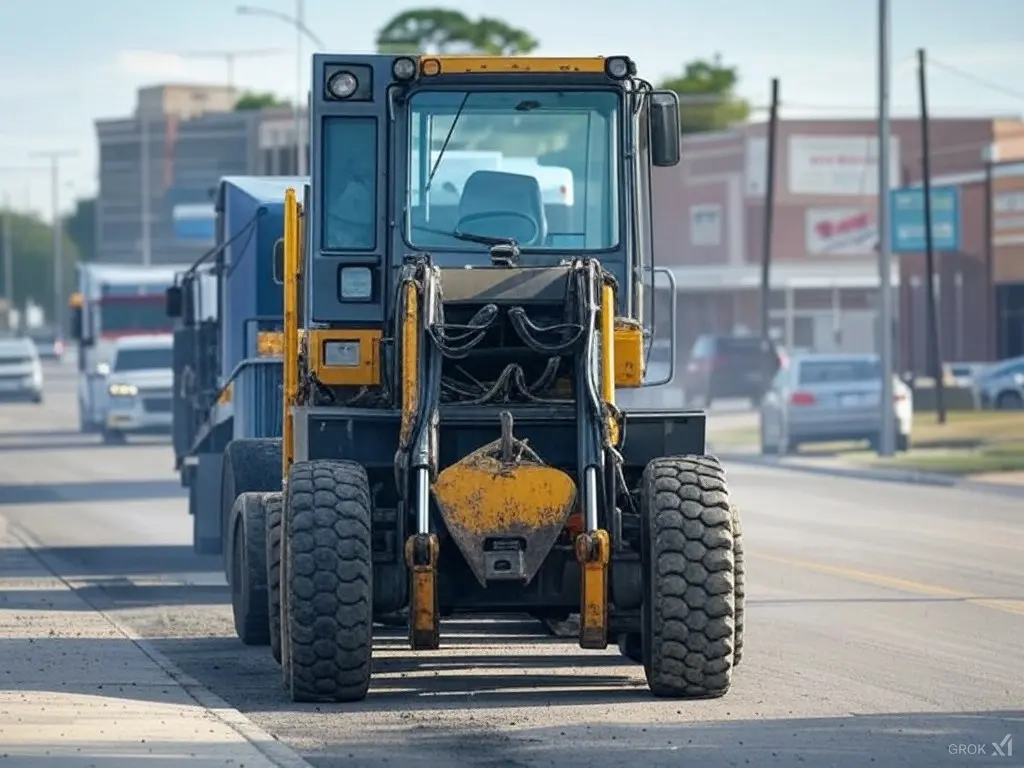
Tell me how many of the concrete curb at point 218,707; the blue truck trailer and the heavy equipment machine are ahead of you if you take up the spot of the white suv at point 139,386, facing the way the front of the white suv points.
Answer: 3

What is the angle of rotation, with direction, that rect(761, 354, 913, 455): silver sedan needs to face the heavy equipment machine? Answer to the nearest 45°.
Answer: approximately 180°

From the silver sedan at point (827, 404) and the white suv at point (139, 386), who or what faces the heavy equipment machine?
the white suv

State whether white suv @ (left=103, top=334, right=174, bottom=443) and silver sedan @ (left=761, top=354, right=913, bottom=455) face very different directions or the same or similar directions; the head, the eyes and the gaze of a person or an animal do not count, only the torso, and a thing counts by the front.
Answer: very different directions

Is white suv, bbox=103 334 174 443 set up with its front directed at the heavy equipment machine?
yes

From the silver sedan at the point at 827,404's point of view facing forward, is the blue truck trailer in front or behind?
behind

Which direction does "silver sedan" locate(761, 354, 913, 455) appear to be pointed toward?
away from the camera

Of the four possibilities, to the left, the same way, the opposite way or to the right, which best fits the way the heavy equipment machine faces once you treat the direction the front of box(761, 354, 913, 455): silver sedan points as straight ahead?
the opposite way

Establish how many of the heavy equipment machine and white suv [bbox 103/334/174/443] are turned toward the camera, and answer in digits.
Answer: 2
